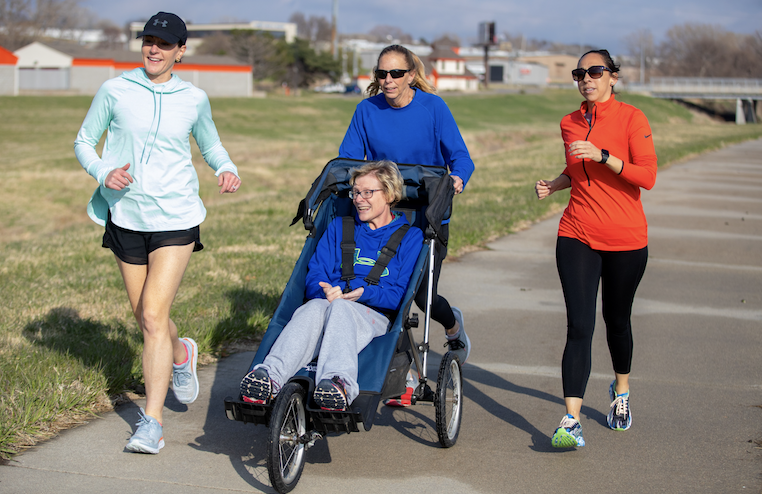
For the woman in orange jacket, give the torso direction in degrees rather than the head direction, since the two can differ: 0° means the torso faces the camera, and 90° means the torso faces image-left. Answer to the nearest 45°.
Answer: approximately 45°

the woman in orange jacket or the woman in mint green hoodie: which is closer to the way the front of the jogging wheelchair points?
the woman in mint green hoodie

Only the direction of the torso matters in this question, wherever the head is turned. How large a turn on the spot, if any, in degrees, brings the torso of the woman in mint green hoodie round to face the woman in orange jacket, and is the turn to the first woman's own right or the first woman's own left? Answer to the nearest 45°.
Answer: approximately 90° to the first woman's own left

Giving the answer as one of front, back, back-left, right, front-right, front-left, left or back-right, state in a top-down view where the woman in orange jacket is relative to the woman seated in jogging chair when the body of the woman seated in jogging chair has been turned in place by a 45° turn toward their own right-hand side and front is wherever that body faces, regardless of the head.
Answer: back

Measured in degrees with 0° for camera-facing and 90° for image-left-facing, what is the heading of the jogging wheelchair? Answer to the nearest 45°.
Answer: approximately 45°

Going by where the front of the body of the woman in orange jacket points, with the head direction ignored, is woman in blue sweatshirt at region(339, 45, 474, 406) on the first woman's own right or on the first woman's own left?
on the first woman's own right

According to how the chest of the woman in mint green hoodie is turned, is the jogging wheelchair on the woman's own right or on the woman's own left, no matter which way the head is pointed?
on the woman's own left

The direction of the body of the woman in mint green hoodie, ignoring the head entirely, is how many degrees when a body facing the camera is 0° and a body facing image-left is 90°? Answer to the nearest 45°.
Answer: approximately 0°

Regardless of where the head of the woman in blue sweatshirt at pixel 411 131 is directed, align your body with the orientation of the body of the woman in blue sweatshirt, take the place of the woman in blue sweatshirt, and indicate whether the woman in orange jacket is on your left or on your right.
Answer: on your left
